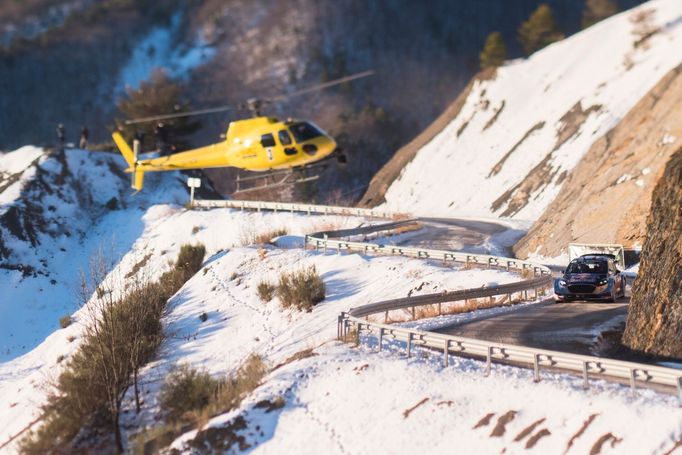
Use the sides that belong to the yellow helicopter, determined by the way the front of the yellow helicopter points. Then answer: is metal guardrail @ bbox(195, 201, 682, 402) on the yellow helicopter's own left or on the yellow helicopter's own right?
on the yellow helicopter's own right

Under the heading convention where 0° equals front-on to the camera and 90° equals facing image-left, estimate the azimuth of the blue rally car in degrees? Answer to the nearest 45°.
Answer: approximately 0°

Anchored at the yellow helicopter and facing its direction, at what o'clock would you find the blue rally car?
The blue rally car is roughly at 2 o'clock from the yellow helicopter.

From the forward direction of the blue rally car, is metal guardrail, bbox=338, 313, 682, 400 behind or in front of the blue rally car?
in front

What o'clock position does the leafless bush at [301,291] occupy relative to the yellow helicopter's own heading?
The leafless bush is roughly at 3 o'clock from the yellow helicopter.

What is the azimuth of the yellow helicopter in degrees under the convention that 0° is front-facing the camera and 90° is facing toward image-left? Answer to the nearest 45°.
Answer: approximately 270°

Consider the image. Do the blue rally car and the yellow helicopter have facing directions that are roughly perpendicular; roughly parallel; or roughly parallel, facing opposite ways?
roughly perpendicular

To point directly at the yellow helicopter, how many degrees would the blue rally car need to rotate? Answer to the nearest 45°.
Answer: approximately 135° to its right

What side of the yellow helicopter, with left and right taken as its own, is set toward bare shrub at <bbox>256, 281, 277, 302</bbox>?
right

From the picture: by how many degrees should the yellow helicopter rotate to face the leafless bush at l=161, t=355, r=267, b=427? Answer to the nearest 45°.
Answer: approximately 90° to its right

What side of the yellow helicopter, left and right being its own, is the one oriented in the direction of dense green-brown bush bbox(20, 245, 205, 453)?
right

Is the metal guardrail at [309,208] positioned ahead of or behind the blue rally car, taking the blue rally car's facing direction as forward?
behind

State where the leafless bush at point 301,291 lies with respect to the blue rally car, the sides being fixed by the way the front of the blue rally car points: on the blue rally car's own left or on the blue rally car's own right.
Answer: on the blue rally car's own right

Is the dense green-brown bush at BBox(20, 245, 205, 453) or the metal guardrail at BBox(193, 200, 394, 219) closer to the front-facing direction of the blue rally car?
the dense green-brown bush

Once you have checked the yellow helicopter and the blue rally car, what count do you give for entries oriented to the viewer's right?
1
